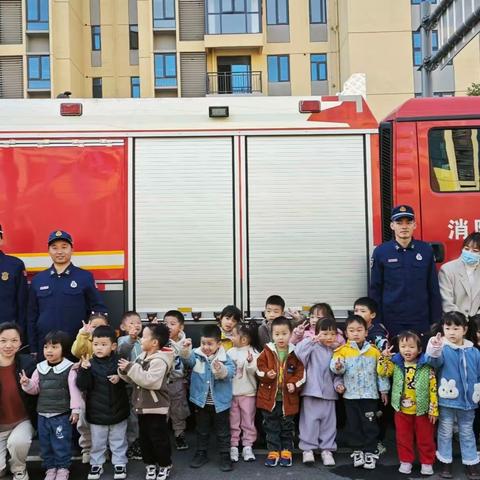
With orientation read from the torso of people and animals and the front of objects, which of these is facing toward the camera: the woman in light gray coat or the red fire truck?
the woman in light gray coat

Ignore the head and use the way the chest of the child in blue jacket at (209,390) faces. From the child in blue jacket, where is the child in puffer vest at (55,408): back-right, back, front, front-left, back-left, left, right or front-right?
right

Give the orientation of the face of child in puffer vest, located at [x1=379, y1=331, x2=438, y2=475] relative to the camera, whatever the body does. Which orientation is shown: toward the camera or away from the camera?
toward the camera

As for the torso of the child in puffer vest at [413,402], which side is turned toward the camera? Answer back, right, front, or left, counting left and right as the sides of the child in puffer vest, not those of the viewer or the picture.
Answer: front

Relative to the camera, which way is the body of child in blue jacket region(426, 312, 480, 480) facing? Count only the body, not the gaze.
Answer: toward the camera

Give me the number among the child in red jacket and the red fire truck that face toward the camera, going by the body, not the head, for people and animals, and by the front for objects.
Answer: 1

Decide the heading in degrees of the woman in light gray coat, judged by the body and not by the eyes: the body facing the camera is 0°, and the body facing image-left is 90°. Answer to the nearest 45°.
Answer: approximately 0°

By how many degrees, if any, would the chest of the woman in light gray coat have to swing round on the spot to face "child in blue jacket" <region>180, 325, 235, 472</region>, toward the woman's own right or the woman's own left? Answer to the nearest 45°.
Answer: approximately 45° to the woman's own right

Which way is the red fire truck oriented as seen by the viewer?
to the viewer's right
